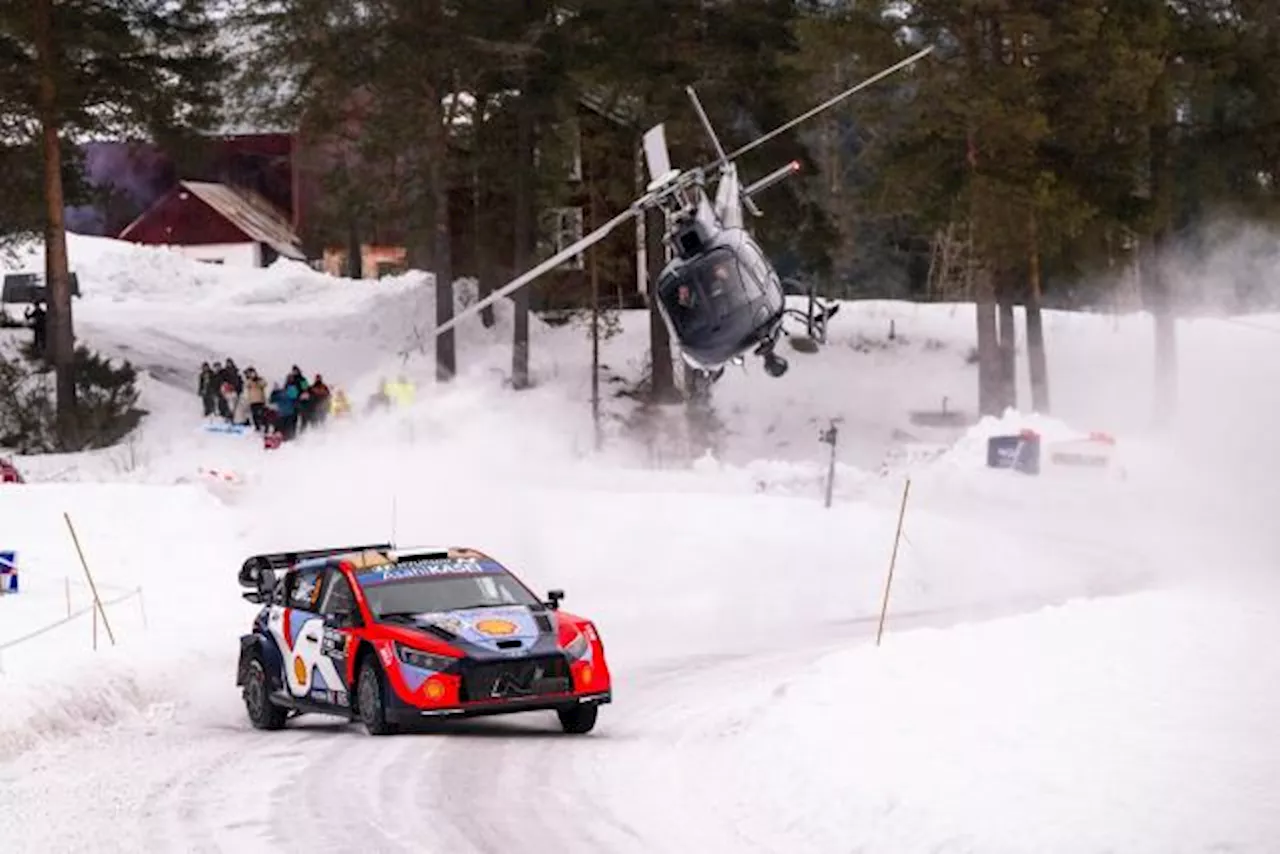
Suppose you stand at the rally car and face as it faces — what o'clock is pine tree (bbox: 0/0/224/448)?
The pine tree is roughly at 7 o'clock from the rally car.

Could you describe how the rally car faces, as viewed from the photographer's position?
facing the viewer and to the right of the viewer

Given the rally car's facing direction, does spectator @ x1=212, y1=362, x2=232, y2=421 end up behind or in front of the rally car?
behind

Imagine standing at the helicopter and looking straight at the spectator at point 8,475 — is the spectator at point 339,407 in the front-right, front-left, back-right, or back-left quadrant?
front-right
